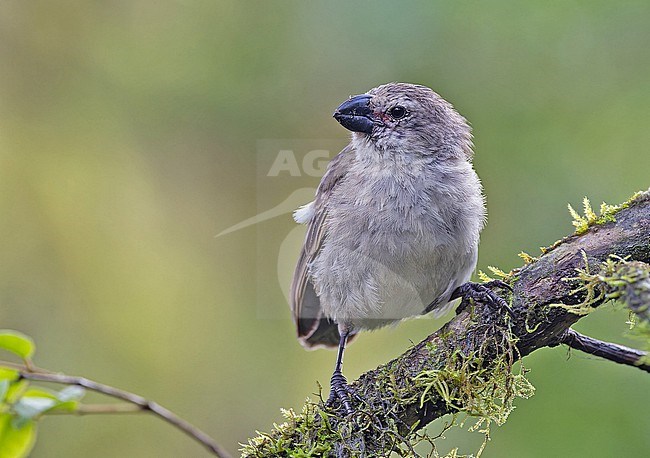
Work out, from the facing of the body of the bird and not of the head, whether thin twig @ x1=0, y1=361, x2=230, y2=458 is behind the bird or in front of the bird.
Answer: in front

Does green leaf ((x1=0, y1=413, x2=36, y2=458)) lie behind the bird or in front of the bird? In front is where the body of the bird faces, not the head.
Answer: in front

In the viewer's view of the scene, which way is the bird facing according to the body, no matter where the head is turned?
toward the camera

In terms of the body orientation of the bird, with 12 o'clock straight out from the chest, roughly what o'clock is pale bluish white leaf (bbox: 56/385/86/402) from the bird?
The pale bluish white leaf is roughly at 3 o'clock from the bird.

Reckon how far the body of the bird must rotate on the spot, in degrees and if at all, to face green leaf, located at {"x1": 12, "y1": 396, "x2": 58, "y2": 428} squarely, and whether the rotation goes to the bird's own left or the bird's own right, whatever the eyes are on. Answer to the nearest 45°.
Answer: approximately 45° to the bird's own right

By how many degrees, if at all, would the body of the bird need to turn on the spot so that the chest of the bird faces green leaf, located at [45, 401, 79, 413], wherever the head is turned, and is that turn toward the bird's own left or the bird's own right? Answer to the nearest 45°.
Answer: approximately 45° to the bird's own right
